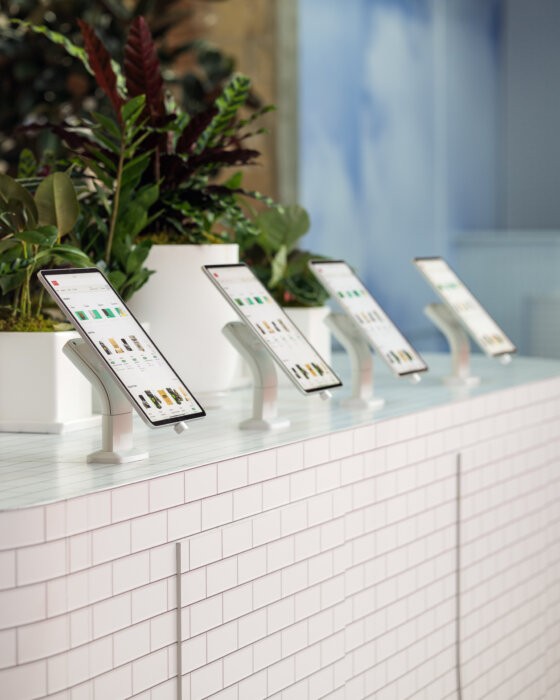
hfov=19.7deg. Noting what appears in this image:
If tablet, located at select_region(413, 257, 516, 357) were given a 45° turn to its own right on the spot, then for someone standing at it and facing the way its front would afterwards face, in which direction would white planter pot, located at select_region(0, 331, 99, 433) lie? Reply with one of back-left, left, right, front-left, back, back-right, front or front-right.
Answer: front-right

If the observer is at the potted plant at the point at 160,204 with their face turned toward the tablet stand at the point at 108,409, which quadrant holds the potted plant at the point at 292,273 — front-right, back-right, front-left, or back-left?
back-left
